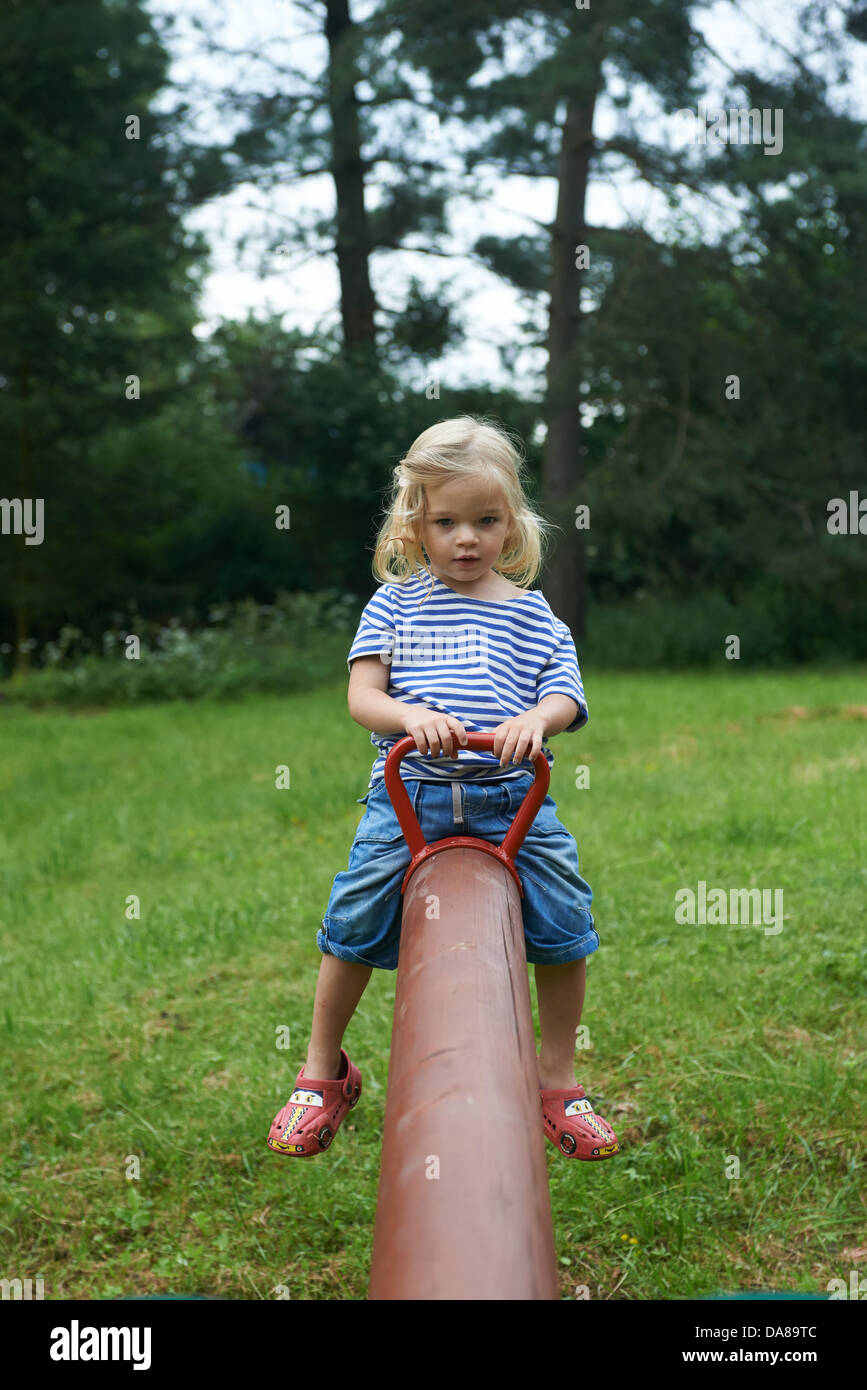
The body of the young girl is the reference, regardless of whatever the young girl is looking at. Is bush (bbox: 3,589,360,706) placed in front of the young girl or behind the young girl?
behind

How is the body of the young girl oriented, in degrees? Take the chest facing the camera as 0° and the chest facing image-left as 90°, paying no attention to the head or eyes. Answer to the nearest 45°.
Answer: approximately 0°
